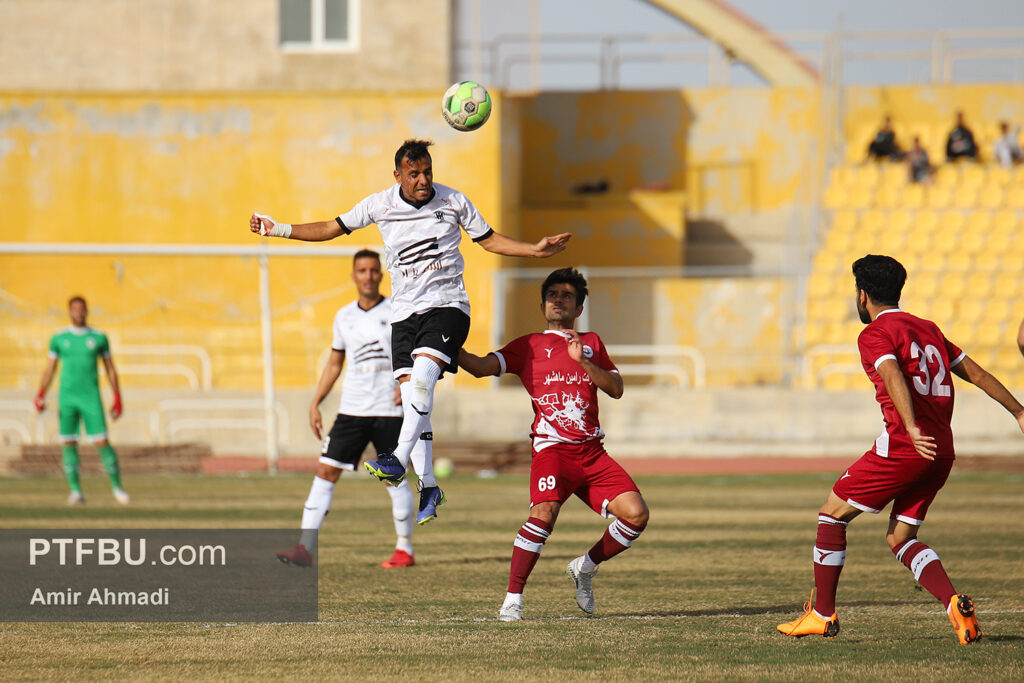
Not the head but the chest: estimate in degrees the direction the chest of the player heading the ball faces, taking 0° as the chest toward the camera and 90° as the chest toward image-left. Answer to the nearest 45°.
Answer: approximately 0°

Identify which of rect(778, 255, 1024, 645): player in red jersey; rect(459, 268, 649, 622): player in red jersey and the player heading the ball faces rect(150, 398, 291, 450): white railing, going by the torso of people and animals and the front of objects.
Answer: rect(778, 255, 1024, 645): player in red jersey

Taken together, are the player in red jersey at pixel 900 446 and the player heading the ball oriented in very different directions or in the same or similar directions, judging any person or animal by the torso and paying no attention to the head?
very different directions

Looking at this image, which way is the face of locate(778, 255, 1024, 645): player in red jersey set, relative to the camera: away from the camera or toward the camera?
away from the camera

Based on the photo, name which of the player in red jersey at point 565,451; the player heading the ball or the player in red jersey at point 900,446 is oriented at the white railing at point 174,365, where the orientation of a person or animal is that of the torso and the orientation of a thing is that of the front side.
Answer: the player in red jersey at point 900,446

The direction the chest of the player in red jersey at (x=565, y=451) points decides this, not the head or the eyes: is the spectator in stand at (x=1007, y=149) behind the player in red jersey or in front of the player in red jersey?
behind

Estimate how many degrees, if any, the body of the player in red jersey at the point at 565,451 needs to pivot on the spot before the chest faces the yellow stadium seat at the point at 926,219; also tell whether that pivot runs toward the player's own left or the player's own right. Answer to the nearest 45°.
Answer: approximately 180°

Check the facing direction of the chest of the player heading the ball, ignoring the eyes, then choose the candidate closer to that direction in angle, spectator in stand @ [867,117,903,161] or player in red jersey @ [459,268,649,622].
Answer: the player in red jersey

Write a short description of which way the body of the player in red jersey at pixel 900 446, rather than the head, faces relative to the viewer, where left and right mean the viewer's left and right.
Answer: facing away from the viewer and to the left of the viewer

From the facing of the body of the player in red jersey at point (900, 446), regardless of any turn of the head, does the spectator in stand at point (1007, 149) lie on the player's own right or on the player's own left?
on the player's own right

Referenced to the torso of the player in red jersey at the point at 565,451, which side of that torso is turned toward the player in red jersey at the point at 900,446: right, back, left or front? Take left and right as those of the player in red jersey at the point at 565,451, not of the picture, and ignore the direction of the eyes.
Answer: left

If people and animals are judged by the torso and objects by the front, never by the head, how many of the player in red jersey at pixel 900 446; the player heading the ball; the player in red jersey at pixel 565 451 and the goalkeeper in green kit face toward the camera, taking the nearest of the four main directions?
3
